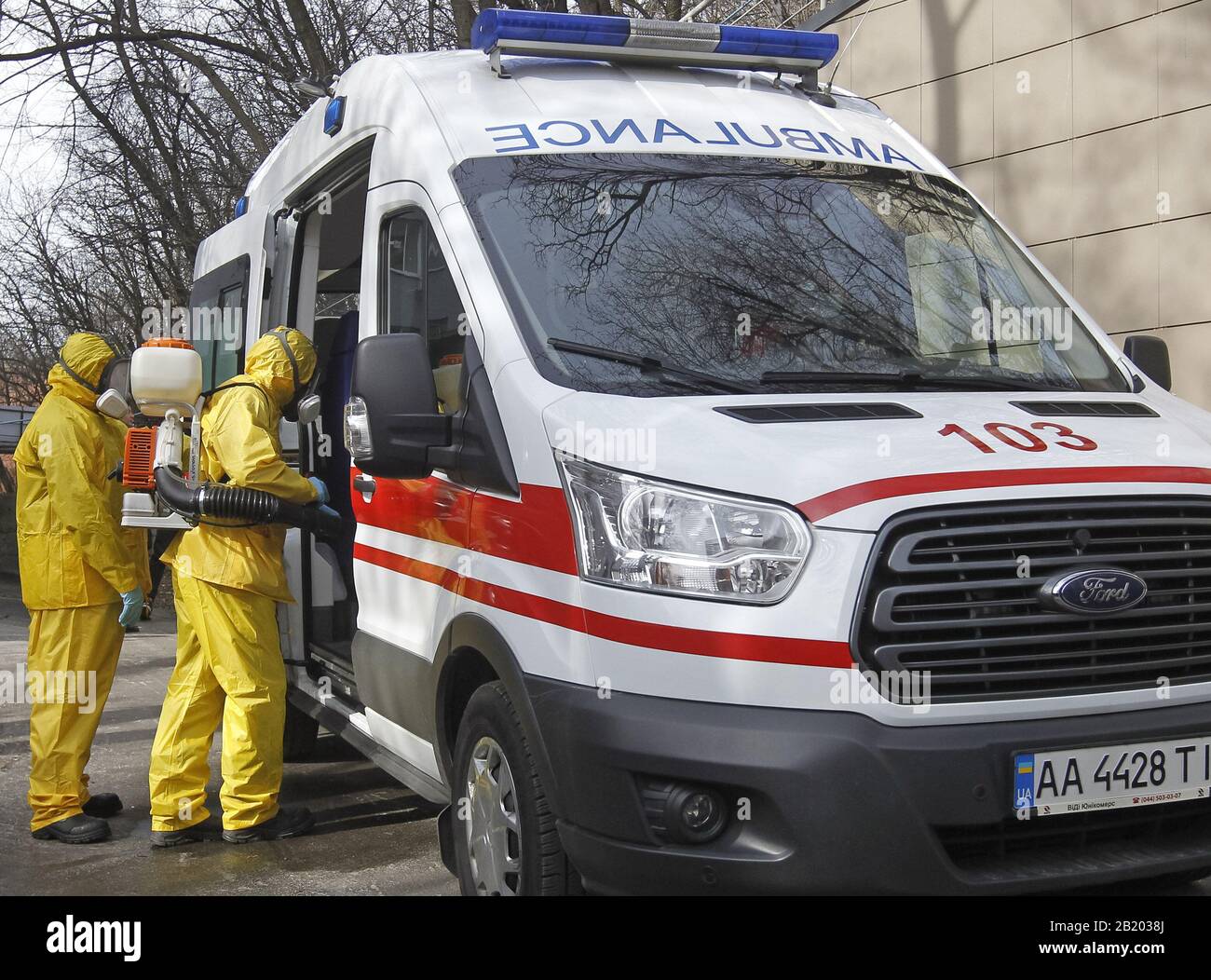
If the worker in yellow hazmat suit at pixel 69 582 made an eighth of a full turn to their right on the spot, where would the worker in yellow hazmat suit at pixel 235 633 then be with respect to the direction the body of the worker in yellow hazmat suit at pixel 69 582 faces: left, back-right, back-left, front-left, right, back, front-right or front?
front

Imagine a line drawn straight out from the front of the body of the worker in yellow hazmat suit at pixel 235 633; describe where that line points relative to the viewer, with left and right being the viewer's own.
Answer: facing to the right of the viewer

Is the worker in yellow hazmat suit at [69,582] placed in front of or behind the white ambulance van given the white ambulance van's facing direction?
behind

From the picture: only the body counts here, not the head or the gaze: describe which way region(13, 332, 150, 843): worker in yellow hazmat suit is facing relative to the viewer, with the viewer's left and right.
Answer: facing to the right of the viewer
